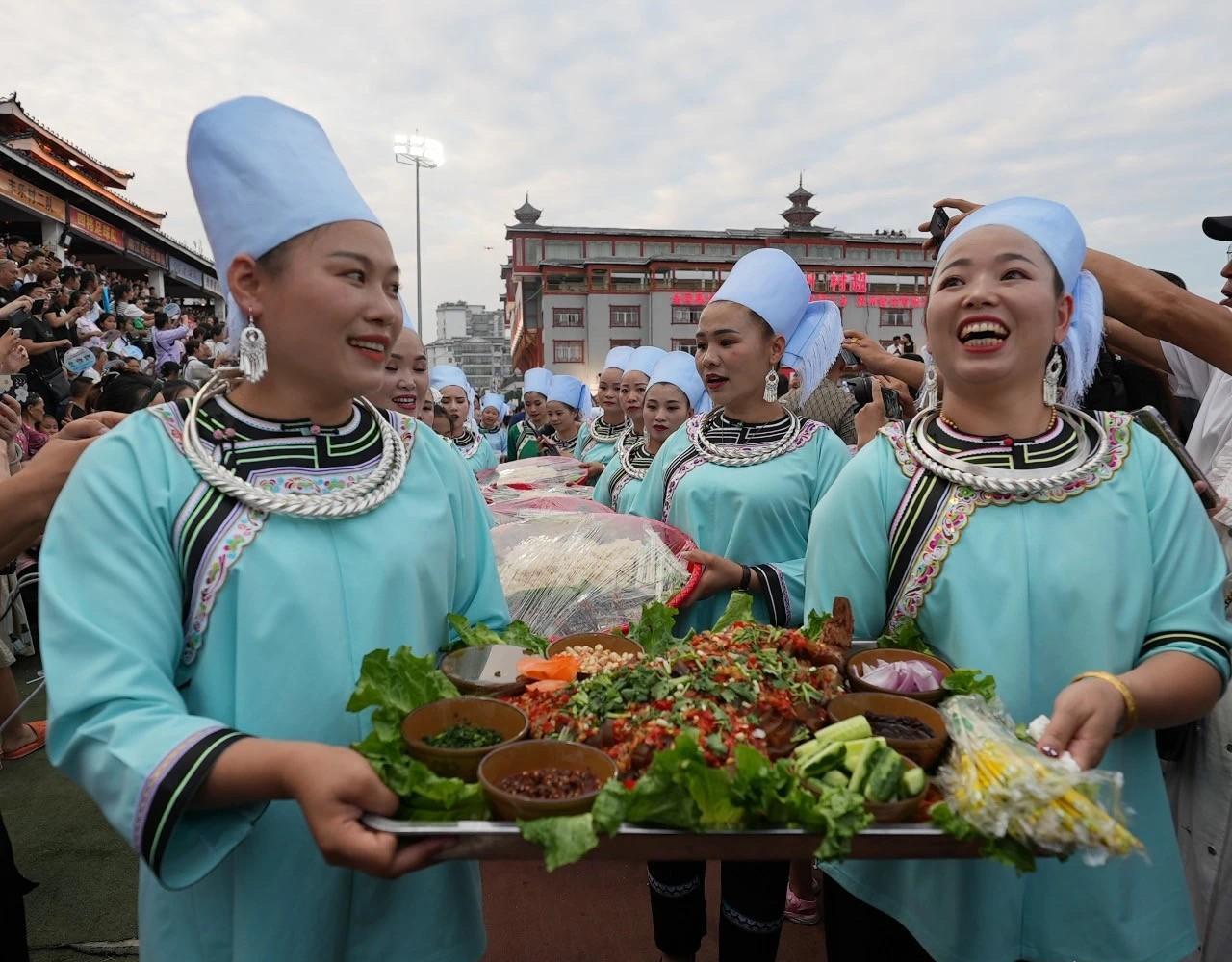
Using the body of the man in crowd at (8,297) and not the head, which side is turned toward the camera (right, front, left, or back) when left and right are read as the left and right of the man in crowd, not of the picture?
right

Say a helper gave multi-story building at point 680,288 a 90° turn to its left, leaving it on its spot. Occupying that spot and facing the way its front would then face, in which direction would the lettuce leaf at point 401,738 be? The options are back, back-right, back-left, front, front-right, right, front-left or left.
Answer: right

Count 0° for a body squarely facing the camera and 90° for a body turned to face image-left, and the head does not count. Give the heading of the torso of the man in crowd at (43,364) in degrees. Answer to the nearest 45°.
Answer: approximately 315°

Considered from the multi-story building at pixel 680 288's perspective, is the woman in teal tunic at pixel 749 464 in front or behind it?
in front

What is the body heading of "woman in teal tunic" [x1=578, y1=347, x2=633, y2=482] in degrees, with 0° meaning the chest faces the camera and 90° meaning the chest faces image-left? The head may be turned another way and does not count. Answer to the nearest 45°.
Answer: approximately 45°

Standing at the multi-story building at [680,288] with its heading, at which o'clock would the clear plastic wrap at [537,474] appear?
The clear plastic wrap is roughly at 12 o'clock from the multi-story building.

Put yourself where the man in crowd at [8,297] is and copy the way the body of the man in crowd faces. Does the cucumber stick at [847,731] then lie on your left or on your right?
on your right

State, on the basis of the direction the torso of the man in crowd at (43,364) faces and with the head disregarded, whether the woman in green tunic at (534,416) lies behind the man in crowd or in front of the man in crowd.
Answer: in front

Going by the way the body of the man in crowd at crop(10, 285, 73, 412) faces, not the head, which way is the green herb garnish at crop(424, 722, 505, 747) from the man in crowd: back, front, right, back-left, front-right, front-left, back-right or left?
front-right

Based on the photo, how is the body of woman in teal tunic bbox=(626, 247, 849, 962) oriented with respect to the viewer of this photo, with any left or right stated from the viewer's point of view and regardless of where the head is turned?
facing the viewer and to the left of the viewer

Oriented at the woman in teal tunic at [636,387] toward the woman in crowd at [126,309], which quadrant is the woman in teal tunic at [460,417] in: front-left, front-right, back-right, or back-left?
front-left

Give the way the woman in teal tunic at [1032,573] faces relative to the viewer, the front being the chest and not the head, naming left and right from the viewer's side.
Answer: facing the viewer

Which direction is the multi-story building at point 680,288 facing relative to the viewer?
toward the camera

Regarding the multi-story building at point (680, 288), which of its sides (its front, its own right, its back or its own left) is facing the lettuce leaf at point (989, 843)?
front

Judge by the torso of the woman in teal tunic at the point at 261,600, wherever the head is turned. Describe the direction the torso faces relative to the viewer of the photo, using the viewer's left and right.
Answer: facing the viewer and to the right of the viewer
